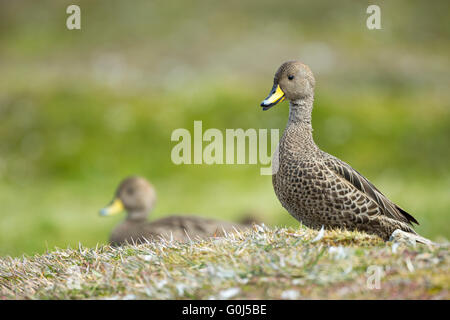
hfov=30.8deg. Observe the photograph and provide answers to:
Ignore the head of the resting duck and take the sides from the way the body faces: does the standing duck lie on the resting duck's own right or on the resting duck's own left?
on the resting duck's own left

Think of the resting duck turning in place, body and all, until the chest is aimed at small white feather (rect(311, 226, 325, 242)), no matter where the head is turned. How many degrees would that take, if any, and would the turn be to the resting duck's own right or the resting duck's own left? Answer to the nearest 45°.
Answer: approximately 90° to the resting duck's own left

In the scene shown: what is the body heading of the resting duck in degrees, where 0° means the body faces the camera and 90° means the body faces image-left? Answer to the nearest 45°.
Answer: approximately 90°

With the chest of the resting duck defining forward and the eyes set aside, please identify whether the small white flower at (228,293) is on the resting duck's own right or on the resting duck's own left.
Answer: on the resting duck's own left
